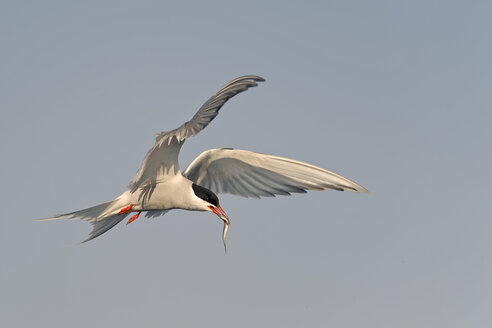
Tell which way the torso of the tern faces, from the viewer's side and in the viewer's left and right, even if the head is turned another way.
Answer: facing to the right of the viewer
